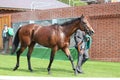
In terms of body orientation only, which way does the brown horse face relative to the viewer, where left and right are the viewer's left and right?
facing to the right of the viewer
